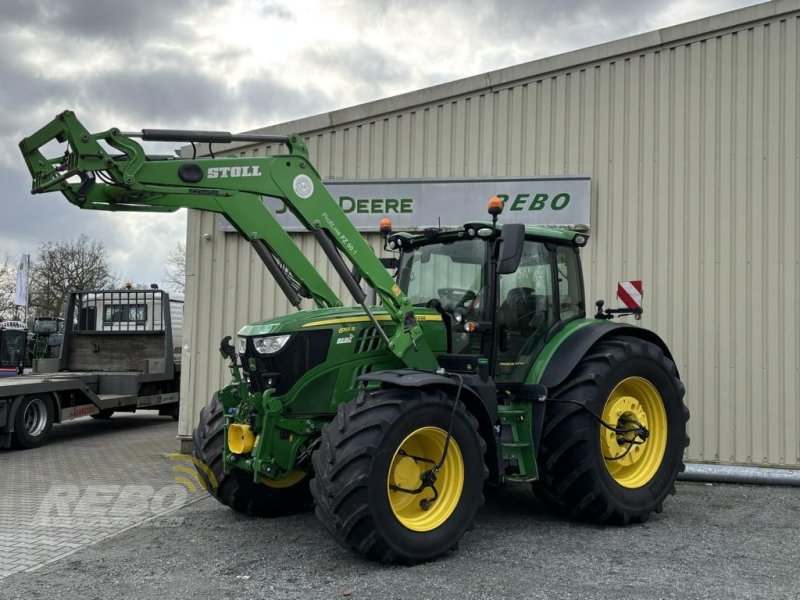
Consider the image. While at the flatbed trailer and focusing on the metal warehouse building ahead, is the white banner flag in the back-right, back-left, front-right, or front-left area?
back-left

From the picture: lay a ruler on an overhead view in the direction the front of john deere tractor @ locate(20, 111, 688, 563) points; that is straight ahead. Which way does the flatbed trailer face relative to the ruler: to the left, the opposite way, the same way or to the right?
the opposite way

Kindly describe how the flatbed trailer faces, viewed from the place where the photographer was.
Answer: facing away from the viewer and to the right of the viewer

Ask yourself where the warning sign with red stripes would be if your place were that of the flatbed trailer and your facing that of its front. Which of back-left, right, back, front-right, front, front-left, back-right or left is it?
right

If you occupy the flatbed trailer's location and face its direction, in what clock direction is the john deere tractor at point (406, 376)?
The john deere tractor is roughly at 4 o'clock from the flatbed trailer.

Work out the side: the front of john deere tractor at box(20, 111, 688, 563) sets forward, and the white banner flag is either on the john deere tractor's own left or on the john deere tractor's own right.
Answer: on the john deere tractor's own right
